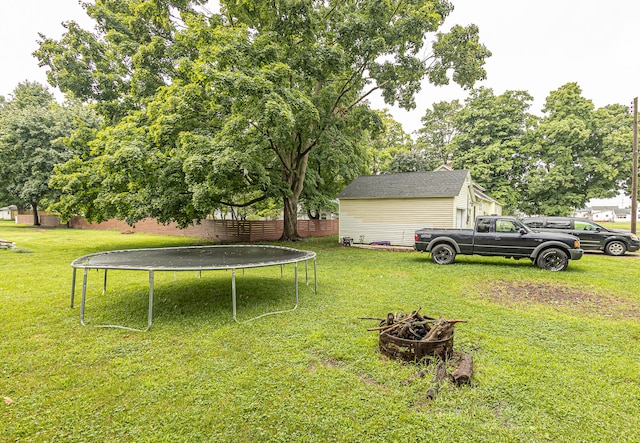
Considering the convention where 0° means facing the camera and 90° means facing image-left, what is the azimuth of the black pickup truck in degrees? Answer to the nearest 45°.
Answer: approximately 270°

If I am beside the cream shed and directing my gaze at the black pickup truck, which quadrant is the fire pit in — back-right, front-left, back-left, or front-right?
front-right

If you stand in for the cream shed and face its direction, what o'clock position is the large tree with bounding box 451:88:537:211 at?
The large tree is roughly at 10 o'clock from the cream shed.

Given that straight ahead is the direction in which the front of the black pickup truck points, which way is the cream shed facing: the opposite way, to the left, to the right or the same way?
the same way

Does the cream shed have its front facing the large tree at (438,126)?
no

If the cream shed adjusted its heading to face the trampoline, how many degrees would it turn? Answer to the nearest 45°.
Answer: approximately 90° to its right

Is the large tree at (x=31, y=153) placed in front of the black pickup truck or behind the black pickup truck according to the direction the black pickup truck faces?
behind

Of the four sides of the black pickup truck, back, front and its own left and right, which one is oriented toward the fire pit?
right

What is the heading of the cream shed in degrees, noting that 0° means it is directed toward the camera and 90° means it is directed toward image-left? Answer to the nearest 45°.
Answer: approximately 270°

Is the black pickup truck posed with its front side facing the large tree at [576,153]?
no

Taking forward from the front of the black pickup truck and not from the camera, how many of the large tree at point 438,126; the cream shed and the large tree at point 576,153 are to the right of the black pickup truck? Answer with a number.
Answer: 0

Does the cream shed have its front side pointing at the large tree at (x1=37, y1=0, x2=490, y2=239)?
no

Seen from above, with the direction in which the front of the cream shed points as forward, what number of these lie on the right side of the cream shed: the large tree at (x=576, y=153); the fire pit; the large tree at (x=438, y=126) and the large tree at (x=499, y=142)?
1

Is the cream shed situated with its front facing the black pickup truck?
no

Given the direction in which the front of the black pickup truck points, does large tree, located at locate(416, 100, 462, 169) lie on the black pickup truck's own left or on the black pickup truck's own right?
on the black pickup truck's own left

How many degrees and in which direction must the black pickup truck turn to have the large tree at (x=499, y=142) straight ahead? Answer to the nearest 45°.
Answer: approximately 90° to its left

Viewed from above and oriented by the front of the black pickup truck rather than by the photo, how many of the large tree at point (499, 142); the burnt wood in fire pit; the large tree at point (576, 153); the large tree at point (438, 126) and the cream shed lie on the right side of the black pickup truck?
1

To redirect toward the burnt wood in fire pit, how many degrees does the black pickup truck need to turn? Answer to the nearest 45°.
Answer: approximately 90° to its right
